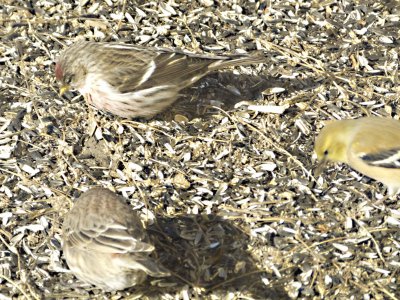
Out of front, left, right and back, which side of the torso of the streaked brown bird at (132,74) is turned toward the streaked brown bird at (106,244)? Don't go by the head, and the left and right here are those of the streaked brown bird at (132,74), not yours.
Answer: left

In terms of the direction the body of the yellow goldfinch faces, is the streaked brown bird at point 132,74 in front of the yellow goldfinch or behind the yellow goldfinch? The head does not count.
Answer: in front

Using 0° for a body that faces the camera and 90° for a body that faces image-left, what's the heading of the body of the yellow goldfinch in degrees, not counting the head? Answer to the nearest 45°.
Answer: approximately 90°

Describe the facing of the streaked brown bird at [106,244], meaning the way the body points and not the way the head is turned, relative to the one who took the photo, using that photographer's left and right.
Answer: facing away from the viewer and to the left of the viewer

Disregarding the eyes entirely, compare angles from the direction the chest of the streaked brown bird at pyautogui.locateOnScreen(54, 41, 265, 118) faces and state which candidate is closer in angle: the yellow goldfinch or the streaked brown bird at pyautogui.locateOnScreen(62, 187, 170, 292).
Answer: the streaked brown bird

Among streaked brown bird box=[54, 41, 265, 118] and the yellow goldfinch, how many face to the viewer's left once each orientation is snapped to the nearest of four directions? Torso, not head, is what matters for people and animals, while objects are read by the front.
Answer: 2

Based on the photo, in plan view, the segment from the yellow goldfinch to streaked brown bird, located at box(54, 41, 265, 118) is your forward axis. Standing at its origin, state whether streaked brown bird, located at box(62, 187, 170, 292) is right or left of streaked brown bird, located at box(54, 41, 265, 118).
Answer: left

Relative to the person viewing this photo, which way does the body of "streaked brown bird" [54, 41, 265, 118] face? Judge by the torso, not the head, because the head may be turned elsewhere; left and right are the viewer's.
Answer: facing to the left of the viewer

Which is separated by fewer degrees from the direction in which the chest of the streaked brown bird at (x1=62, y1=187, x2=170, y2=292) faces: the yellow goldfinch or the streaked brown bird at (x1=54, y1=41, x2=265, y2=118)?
the streaked brown bird

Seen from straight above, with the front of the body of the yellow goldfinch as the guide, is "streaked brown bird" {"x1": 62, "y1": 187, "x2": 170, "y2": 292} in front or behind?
in front
